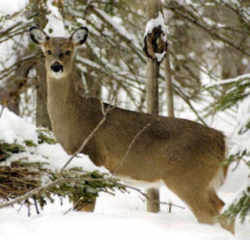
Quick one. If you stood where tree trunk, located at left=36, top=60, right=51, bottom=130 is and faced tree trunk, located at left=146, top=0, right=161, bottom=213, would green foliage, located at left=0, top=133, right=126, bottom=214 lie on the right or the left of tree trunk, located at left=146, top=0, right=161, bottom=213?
right

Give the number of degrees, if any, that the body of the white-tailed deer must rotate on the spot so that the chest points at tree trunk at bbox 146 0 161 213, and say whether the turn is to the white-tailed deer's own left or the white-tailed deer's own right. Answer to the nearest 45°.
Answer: approximately 90° to the white-tailed deer's own right

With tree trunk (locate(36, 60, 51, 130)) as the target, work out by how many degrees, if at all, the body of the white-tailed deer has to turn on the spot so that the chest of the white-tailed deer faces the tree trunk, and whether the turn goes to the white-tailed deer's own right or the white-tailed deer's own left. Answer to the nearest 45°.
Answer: approximately 45° to the white-tailed deer's own right

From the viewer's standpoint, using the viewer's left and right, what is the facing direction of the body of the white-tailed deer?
facing to the left of the viewer
